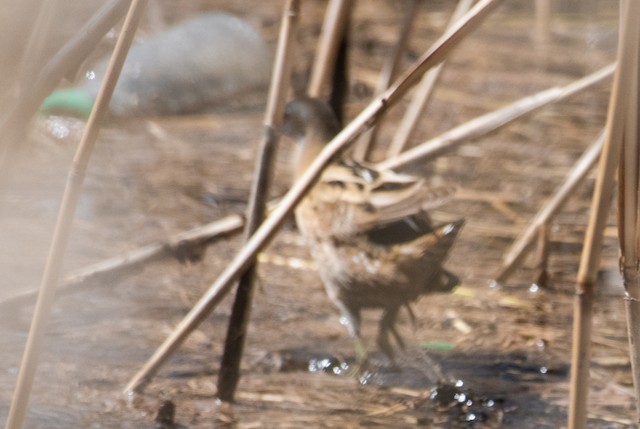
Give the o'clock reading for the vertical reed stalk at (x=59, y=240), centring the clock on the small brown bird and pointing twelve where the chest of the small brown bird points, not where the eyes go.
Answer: The vertical reed stalk is roughly at 10 o'clock from the small brown bird.

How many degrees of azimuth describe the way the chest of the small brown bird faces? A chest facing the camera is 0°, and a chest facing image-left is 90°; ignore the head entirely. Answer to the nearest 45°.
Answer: approximately 90°

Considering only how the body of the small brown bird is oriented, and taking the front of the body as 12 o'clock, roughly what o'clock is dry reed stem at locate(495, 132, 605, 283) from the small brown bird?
The dry reed stem is roughly at 5 o'clock from the small brown bird.

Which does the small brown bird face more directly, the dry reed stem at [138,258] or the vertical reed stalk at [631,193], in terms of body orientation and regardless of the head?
the dry reed stem
